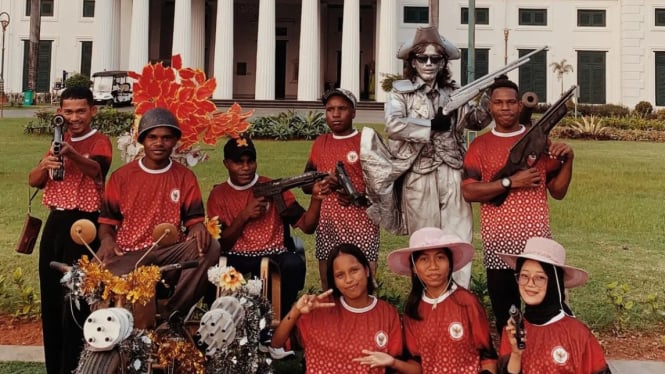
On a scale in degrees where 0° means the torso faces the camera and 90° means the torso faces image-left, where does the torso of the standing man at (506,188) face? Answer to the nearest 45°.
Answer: approximately 0°

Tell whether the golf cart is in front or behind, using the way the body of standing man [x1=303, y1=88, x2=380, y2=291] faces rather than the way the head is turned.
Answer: behind

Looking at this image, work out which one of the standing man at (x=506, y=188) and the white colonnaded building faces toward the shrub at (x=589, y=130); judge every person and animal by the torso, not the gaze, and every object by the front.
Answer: the white colonnaded building

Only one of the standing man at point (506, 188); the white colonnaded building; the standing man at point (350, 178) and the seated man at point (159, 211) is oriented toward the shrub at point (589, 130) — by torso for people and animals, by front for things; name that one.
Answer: the white colonnaded building

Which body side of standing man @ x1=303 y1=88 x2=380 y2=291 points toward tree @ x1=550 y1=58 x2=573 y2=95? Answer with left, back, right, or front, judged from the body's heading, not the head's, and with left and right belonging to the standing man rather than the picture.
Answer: back

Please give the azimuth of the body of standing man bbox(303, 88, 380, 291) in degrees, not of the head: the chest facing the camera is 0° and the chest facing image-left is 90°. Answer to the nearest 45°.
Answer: approximately 0°

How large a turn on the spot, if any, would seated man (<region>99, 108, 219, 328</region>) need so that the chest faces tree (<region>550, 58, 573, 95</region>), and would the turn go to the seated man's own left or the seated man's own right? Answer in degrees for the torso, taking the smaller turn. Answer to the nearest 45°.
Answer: approximately 135° to the seated man's own left
